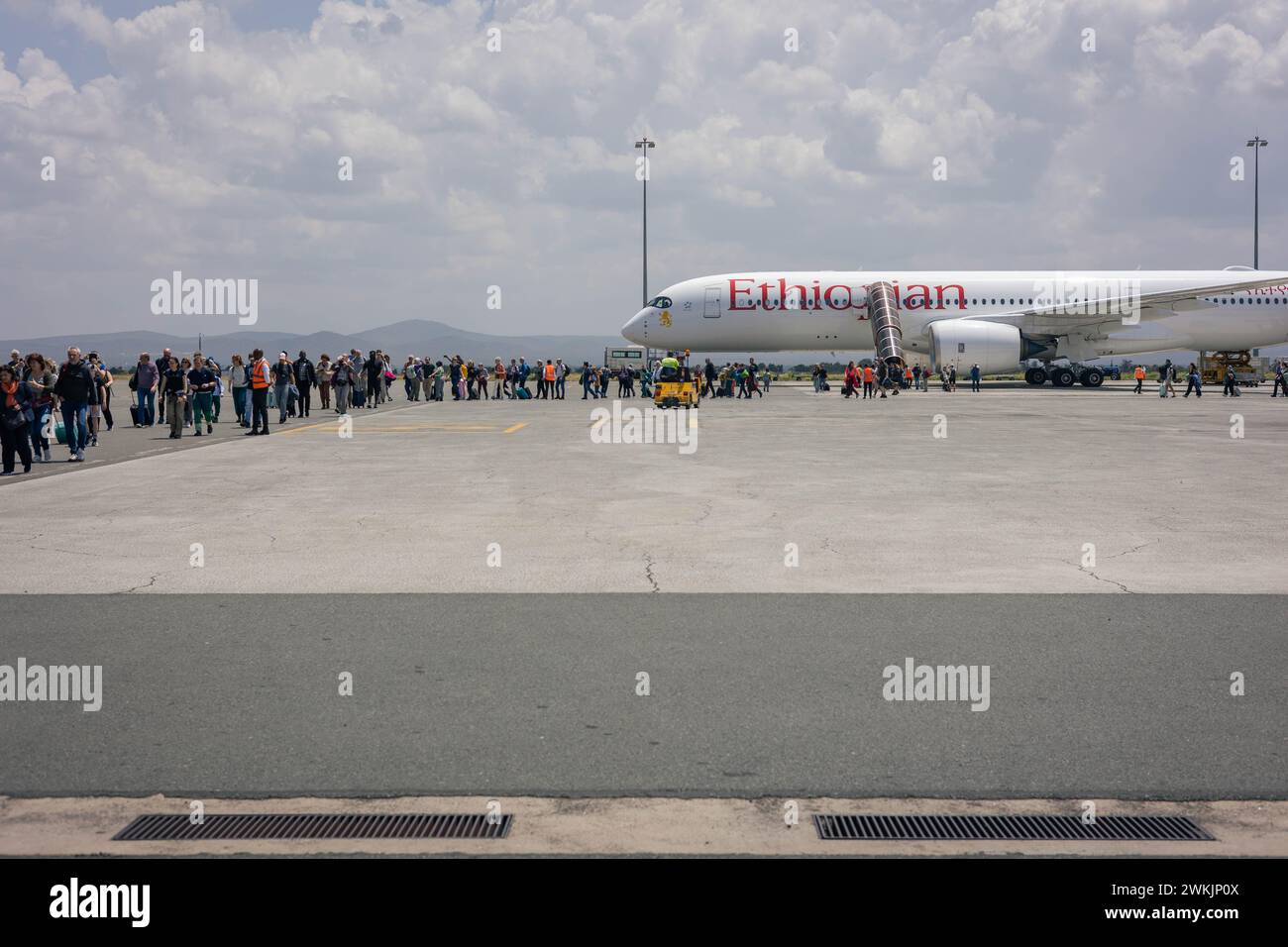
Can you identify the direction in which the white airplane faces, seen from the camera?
facing to the left of the viewer

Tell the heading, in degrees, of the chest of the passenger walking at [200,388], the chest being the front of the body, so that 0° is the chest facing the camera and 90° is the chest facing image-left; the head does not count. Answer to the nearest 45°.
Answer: approximately 45°

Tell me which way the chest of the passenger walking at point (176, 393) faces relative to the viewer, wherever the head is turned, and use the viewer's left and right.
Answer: facing the viewer and to the left of the viewer

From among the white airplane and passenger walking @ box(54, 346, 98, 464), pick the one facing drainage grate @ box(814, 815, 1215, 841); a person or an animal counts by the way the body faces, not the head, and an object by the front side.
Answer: the passenger walking

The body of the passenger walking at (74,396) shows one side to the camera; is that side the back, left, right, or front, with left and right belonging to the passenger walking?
front

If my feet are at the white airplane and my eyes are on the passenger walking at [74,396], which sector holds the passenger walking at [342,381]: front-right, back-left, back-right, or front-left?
front-right

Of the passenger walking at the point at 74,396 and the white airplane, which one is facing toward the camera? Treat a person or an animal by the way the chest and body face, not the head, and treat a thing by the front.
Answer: the passenger walking

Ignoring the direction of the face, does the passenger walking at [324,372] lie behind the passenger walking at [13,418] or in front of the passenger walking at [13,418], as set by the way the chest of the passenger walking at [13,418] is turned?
behind

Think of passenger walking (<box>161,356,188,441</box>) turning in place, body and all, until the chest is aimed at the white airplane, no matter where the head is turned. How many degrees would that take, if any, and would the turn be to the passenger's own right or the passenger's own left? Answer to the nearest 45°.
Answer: approximately 180°

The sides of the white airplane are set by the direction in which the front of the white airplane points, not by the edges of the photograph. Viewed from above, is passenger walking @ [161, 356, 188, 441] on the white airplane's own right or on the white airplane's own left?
on the white airplane's own left

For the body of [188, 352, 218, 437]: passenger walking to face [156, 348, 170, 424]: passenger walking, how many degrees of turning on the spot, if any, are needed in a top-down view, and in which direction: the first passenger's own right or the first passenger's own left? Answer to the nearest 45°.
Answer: approximately 135° to the first passenger's own right

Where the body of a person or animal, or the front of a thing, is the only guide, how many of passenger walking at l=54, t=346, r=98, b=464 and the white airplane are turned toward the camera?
1
